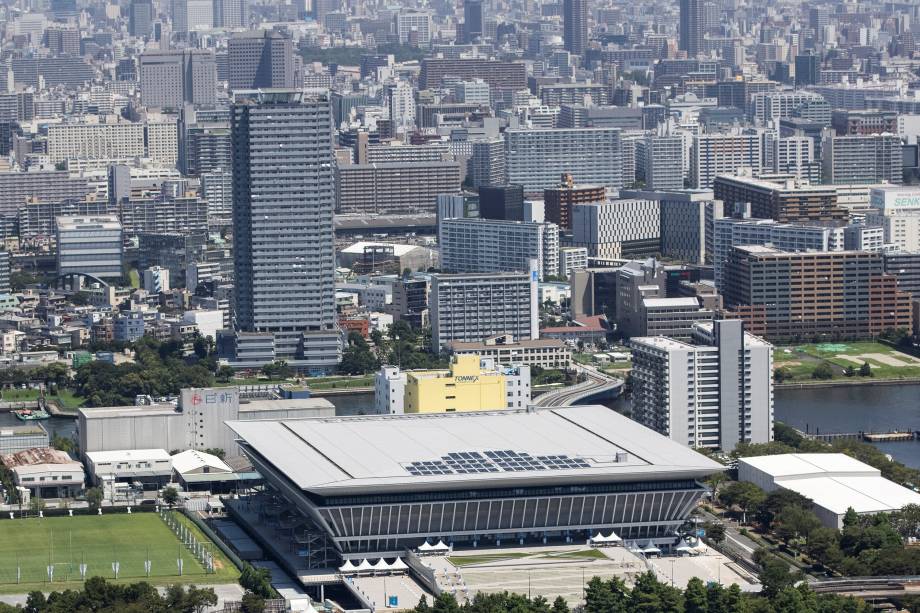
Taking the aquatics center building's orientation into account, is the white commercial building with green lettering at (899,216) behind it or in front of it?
behind

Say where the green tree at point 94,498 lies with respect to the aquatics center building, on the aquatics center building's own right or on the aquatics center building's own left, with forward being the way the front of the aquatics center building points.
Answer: on the aquatics center building's own right

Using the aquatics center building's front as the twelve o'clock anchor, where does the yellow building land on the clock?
The yellow building is roughly at 6 o'clock from the aquatics center building.

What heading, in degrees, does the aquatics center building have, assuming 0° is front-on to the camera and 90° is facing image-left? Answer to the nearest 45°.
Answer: approximately 0°

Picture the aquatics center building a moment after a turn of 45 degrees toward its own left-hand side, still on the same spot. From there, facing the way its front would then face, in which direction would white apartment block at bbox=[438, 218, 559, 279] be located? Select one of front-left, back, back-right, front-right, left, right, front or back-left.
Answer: back-left

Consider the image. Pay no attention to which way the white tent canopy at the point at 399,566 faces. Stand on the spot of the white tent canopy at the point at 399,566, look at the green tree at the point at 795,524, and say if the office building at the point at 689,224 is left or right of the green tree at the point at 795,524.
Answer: left

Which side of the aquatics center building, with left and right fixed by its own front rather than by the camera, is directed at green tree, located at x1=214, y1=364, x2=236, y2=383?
back

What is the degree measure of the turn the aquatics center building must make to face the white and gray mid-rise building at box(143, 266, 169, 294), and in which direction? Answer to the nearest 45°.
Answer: approximately 180°

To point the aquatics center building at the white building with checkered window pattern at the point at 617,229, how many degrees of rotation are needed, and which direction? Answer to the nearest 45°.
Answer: approximately 180°

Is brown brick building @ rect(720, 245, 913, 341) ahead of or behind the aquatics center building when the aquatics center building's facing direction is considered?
behind

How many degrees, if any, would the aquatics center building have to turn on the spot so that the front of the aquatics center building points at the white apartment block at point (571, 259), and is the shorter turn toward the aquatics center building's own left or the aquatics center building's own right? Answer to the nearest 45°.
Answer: approximately 180°

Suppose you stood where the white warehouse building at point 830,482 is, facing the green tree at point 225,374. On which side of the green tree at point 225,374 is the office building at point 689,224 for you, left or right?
right

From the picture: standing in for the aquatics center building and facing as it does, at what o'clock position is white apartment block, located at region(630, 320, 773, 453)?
The white apartment block is roughly at 7 o'clock from the aquatics center building.

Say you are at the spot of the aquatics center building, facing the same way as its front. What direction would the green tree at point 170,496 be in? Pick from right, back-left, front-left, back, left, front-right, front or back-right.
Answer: back-right

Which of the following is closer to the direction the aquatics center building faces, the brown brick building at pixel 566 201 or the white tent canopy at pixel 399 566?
the white tent canopy

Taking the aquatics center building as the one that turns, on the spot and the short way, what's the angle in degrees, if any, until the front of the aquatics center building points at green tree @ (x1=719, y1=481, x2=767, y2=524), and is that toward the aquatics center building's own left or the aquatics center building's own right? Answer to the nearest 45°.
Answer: approximately 135° to the aquatics center building's own left

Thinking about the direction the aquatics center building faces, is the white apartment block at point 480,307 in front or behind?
behind

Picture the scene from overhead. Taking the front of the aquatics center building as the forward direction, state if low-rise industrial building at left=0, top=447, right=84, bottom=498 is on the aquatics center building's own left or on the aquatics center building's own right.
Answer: on the aquatics center building's own right
